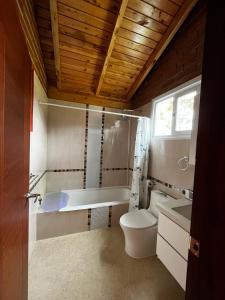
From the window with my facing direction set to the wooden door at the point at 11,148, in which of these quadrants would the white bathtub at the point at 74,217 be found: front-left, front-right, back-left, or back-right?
front-right

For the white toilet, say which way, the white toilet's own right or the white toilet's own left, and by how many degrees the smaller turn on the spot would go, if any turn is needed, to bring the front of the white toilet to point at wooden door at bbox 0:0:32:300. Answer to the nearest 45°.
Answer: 0° — it already faces it

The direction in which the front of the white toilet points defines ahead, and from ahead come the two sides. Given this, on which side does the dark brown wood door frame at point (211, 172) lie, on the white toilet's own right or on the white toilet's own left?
on the white toilet's own left

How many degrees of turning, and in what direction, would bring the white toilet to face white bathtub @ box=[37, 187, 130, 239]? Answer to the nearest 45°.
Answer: approximately 45° to its right

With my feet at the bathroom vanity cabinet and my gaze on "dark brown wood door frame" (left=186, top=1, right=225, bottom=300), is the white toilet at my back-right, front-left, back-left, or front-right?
back-right

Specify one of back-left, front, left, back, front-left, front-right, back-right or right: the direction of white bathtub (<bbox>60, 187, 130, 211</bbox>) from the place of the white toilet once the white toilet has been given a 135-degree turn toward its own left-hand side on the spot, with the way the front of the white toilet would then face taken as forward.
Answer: back-left

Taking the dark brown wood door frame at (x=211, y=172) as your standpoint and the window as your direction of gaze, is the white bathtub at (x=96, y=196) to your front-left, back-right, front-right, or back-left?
front-left

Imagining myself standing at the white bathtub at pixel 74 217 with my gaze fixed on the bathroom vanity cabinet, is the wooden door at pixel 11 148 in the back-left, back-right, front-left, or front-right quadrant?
front-right
